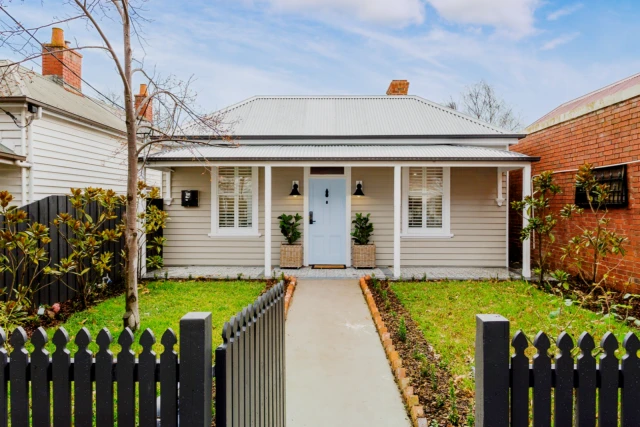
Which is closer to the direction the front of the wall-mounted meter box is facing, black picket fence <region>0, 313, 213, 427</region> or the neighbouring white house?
the black picket fence

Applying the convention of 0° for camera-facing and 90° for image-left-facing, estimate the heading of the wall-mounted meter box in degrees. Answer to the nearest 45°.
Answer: approximately 0°

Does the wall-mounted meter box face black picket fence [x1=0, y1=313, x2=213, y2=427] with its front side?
yes

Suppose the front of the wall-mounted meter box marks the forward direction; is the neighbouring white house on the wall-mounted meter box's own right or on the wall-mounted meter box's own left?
on the wall-mounted meter box's own right

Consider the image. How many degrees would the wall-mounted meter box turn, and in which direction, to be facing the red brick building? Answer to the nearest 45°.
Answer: approximately 45° to its left

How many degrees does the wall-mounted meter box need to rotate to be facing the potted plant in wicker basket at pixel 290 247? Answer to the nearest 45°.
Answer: approximately 45° to its left

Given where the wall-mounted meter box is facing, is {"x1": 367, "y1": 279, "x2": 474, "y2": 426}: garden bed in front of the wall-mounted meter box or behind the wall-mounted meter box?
in front

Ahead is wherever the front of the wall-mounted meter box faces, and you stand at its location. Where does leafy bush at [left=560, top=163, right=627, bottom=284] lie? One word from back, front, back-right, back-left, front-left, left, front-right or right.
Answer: front-left

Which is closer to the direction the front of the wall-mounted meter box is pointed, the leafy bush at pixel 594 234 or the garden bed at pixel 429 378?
the garden bed

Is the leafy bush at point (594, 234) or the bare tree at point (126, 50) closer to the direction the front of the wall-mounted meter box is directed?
the bare tree

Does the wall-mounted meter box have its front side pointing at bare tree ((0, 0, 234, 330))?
yes
